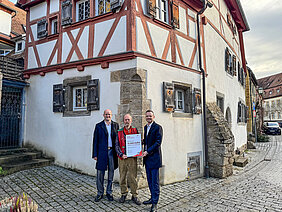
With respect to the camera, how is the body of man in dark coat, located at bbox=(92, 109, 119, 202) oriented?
toward the camera

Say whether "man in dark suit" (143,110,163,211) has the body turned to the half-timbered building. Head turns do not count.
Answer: no

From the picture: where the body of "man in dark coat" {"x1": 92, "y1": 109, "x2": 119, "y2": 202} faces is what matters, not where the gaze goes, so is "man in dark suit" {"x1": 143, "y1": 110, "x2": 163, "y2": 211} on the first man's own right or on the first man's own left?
on the first man's own left

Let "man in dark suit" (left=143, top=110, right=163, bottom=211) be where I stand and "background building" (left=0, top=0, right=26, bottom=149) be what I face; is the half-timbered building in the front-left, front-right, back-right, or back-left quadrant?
front-right

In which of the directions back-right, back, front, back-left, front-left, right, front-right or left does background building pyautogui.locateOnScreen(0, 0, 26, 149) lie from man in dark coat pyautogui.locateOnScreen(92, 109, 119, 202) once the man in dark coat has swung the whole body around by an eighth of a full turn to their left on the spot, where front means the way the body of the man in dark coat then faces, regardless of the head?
back

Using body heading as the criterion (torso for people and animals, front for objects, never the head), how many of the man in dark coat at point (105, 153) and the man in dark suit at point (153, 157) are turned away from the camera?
0

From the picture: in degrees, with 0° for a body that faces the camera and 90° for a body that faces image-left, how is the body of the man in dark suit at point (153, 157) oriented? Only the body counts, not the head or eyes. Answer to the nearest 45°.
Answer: approximately 45°

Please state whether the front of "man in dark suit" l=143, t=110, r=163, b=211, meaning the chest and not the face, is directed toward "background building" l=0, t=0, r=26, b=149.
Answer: no
